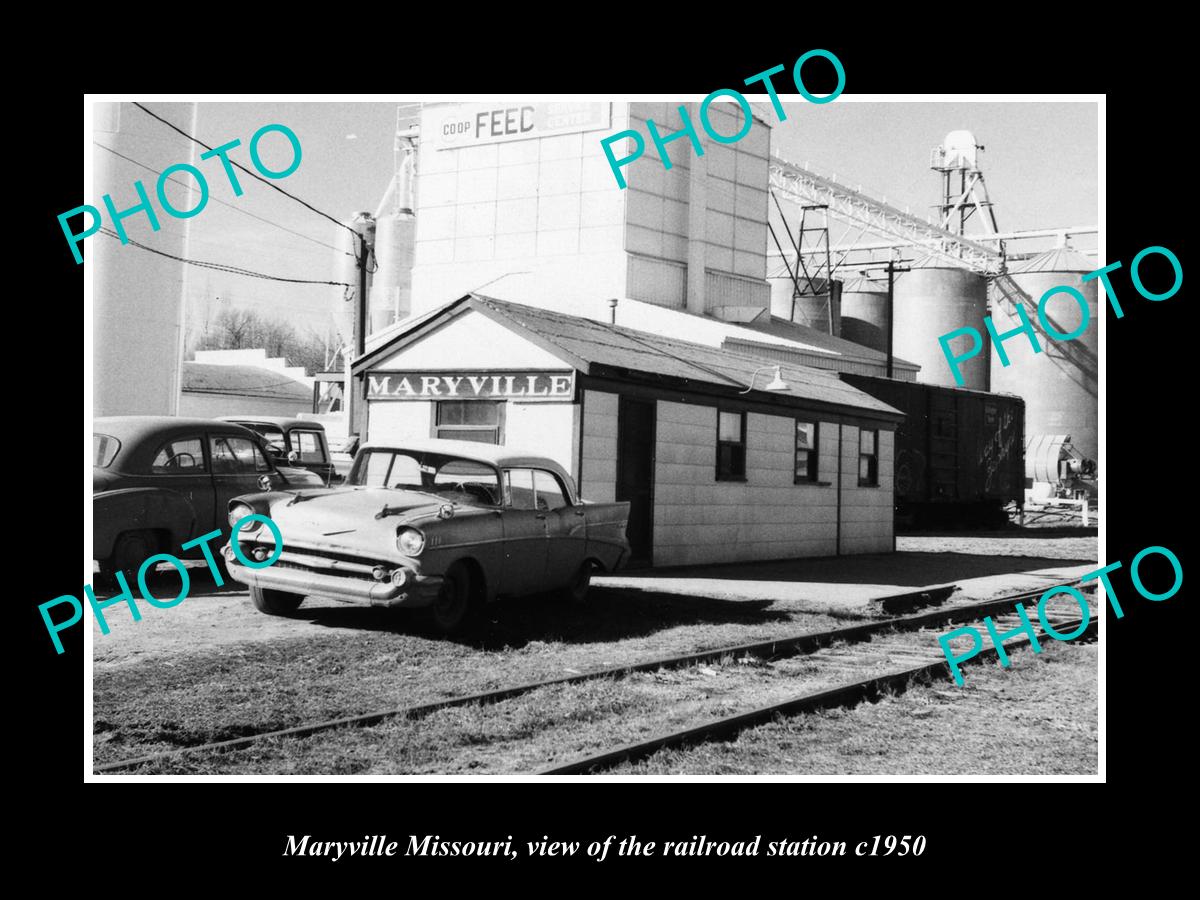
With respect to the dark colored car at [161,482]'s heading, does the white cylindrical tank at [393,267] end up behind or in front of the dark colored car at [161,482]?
in front

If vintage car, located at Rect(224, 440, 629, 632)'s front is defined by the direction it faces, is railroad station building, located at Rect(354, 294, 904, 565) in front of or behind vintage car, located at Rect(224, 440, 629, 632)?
behind

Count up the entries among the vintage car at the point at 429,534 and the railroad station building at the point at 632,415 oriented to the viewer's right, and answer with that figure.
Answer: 0

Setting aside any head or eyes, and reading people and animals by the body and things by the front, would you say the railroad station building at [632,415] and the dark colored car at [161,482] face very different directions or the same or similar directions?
very different directions

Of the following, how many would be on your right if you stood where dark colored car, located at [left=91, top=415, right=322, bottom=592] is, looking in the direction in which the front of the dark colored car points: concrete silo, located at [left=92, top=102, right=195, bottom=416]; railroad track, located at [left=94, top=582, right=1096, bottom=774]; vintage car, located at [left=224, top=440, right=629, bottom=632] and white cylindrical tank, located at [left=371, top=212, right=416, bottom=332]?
2

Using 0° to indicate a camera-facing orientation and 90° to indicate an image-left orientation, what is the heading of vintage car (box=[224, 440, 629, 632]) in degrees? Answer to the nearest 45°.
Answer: approximately 45°

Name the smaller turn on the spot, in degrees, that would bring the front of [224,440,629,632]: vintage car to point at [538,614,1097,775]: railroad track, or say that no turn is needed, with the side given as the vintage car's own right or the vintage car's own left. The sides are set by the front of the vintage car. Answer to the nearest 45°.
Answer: approximately 90° to the vintage car's own left

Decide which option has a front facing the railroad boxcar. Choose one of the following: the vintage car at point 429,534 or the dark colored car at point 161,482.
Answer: the dark colored car

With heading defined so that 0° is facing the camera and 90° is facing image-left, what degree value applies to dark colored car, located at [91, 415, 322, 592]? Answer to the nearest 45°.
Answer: approximately 225°

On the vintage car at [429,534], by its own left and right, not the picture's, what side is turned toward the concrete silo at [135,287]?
right

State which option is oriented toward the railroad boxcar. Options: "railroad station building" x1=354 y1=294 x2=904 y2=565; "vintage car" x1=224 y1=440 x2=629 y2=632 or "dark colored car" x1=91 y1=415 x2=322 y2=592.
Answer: the dark colored car

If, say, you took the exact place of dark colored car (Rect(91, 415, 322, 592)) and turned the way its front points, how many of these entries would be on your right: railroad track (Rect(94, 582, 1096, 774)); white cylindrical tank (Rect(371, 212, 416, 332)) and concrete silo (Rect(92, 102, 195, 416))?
1

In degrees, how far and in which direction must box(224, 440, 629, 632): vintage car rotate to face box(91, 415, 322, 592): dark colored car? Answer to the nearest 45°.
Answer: approximately 90° to its right

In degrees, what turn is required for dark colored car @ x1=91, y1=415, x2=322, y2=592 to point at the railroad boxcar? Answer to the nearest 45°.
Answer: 0° — it already faces it

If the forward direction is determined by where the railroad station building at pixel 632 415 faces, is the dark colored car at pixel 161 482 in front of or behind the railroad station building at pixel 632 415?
in front
